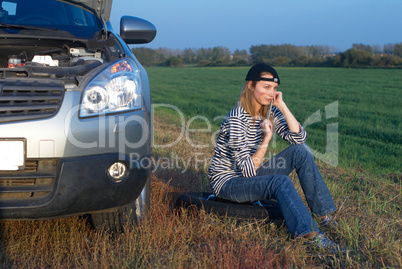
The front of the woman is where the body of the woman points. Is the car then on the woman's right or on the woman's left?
on the woman's right

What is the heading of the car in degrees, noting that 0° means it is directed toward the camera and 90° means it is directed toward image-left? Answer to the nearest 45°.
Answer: approximately 0°
